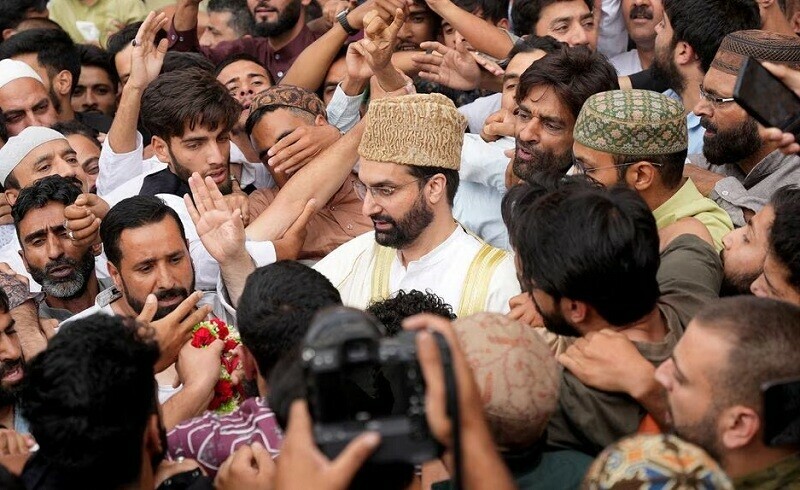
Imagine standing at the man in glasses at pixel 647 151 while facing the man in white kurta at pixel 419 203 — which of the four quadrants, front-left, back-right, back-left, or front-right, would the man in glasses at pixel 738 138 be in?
back-right

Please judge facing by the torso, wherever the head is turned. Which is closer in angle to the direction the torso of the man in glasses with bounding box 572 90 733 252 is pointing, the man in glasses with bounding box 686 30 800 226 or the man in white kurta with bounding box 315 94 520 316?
the man in white kurta

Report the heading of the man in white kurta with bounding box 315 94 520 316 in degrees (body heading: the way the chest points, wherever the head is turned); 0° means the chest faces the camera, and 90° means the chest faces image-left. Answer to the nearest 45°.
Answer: approximately 45°

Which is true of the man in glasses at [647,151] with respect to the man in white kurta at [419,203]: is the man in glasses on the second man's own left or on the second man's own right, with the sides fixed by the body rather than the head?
on the second man's own left

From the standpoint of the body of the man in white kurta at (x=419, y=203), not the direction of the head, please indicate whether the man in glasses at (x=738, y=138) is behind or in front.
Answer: behind

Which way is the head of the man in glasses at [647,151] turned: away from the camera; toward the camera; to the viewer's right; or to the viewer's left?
to the viewer's left

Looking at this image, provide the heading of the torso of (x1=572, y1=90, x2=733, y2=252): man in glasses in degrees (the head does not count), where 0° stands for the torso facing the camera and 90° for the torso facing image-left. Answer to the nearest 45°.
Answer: approximately 90°

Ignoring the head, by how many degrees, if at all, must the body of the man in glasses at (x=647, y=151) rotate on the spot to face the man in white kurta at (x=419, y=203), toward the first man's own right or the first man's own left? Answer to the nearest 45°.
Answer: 0° — they already face them

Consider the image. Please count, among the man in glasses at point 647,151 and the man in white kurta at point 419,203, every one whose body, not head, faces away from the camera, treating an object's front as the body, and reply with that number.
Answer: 0
